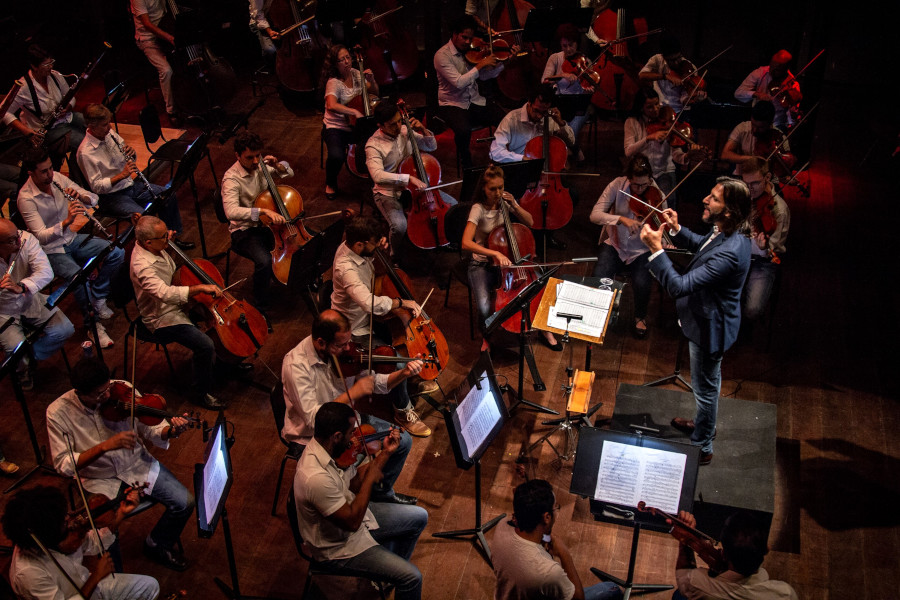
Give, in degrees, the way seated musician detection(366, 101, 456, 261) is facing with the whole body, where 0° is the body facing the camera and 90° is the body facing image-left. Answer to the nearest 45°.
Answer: approximately 315°

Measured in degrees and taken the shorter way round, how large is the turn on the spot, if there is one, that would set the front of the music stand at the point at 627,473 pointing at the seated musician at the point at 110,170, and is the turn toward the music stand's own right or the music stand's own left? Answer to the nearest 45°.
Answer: approximately 135° to the music stand's own right

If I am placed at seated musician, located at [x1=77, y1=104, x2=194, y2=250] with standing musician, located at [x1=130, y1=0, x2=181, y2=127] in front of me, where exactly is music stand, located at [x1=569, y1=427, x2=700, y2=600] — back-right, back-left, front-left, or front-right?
back-right

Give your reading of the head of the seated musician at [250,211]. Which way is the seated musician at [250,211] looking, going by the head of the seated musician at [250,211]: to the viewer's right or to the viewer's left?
to the viewer's right

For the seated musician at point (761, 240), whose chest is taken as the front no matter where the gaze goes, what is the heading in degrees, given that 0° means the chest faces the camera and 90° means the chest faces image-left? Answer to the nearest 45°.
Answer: approximately 45°

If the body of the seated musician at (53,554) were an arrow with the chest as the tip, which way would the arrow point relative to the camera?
to the viewer's right

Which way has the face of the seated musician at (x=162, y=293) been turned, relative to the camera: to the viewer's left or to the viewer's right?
to the viewer's right

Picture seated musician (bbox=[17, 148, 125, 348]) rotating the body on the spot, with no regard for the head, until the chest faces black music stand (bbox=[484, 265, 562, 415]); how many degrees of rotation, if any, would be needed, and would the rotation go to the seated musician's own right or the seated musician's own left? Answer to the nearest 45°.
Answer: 0° — they already face it
